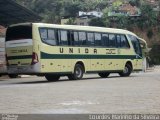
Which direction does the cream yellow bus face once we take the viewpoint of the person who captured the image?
facing away from the viewer and to the right of the viewer
